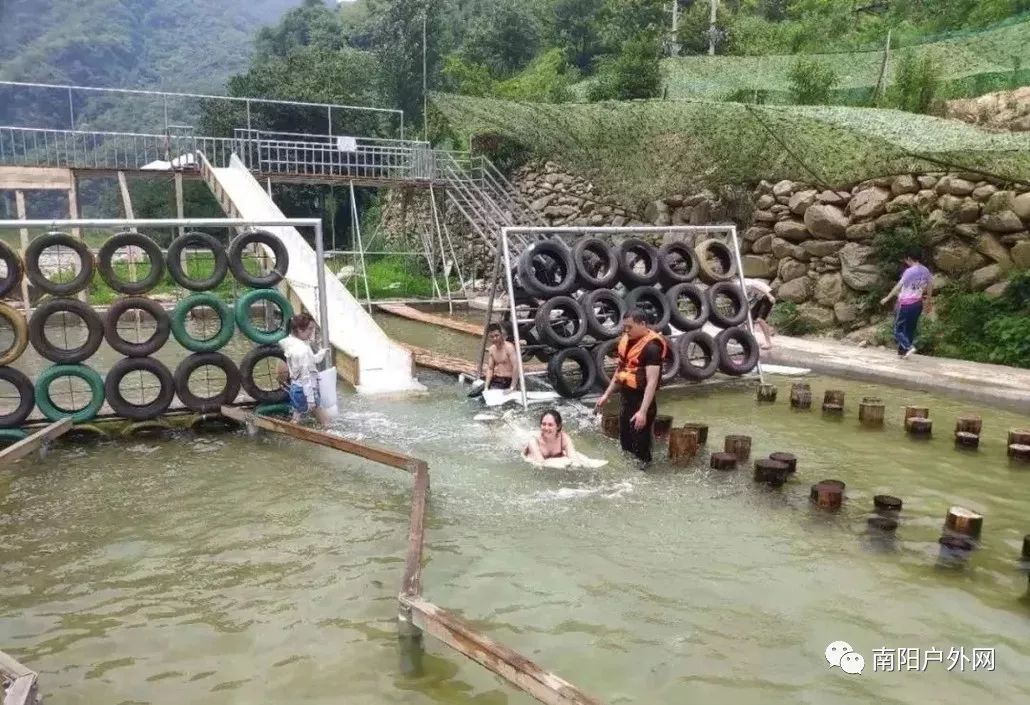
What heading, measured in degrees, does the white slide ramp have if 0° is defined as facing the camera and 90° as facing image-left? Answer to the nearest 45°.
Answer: approximately 315°

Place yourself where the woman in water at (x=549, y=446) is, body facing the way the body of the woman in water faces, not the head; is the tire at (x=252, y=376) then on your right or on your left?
on your right

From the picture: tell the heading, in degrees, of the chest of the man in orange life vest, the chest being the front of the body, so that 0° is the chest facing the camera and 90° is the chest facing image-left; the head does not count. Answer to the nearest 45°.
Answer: approximately 45°

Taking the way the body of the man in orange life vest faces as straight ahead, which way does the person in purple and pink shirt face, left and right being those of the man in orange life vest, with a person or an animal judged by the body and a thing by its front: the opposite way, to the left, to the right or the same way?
to the right

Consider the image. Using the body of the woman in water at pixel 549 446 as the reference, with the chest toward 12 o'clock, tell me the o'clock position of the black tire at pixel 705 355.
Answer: The black tire is roughly at 7 o'clock from the woman in water.

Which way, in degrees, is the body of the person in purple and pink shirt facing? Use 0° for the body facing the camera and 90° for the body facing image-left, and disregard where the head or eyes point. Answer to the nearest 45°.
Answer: approximately 135°

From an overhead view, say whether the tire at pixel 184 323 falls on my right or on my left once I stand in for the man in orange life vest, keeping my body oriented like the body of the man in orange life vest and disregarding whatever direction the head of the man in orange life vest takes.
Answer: on my right
